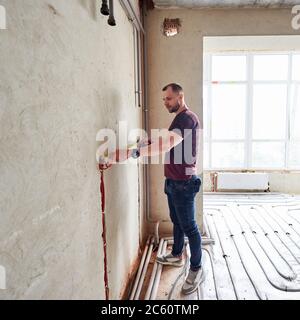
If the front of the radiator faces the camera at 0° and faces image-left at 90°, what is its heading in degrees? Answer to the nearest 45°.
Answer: approximately 0°
